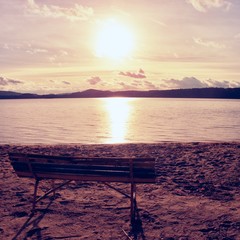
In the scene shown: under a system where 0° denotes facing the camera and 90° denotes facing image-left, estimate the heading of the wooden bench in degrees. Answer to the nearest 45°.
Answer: approximately 180°
